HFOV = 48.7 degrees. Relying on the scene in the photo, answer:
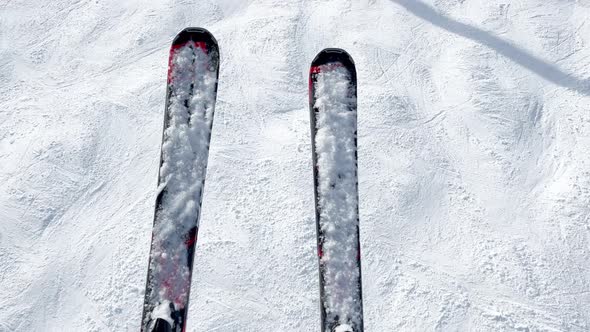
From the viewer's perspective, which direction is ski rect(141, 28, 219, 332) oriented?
away from the camera

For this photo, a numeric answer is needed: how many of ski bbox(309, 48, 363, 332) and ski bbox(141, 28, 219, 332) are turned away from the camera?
2

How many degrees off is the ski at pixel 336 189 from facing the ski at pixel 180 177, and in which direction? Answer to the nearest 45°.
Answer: approximately 90° to its left

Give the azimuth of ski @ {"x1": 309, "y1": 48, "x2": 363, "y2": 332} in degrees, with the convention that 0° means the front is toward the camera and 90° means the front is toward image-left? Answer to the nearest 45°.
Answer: approximately 180°

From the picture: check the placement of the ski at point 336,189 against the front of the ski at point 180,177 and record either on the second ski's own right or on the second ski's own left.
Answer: on the second ski's own right
